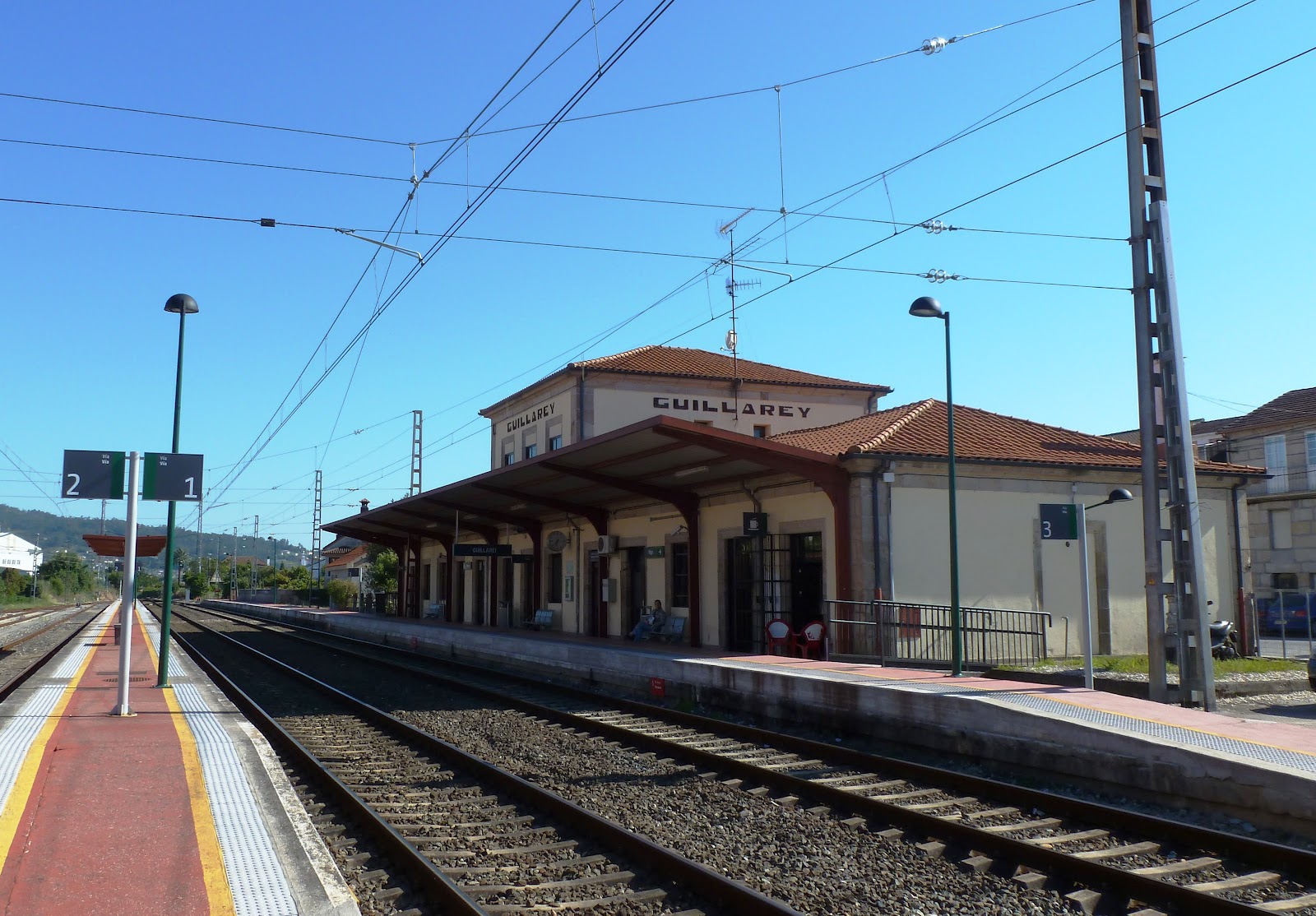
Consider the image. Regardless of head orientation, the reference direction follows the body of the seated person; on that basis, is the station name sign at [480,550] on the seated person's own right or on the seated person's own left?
on the seated person's own right

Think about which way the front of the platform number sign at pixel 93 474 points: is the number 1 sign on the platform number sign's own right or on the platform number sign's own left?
on the platform number sign's own left

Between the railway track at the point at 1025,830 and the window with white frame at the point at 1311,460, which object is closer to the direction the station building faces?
the railway track
